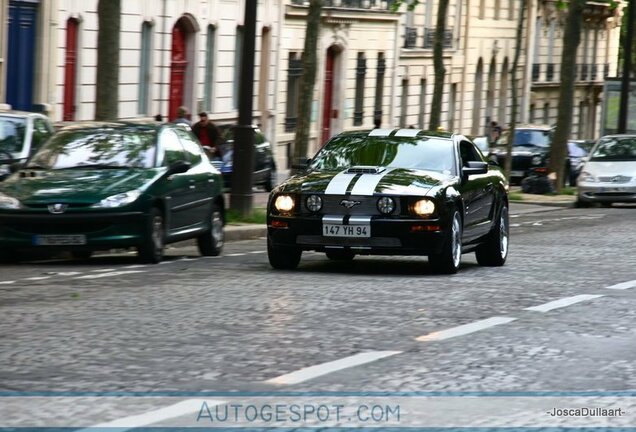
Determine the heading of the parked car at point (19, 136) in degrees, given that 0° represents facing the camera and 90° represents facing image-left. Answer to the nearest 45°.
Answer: approximately 45°

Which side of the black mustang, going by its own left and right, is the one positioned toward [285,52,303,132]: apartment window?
back

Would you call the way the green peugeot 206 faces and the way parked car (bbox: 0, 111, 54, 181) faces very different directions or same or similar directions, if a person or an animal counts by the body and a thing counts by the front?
same or similar directions

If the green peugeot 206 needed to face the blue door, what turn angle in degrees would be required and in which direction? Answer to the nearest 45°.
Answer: approximately 135° to its right

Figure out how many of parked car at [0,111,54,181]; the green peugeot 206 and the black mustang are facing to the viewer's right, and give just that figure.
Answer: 0

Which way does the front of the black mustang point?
toward the camera

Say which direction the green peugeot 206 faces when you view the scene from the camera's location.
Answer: facing the viewer and to the left of the viewer

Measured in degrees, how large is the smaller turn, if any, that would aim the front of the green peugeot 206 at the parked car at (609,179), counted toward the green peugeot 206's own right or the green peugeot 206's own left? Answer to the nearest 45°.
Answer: approximately 180°

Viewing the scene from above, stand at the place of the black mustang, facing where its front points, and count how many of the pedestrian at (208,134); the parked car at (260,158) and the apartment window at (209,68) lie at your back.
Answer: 3

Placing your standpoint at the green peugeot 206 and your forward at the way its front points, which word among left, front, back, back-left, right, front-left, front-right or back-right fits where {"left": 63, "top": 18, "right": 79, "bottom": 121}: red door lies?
back-right

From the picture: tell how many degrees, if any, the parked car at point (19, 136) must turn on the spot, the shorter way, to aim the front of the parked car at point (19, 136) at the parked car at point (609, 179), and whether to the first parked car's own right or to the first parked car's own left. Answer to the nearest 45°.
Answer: approximately 180°

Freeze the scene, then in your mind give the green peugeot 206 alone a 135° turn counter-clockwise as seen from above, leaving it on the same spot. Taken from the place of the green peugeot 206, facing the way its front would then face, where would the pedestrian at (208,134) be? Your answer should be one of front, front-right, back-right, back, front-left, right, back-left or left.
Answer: left

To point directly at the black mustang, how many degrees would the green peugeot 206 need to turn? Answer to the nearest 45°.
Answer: approximately 90° to its left

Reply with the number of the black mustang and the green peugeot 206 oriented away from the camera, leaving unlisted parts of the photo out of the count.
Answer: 0

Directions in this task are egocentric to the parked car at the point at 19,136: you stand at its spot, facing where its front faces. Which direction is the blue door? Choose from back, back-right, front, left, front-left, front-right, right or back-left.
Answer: back-right
